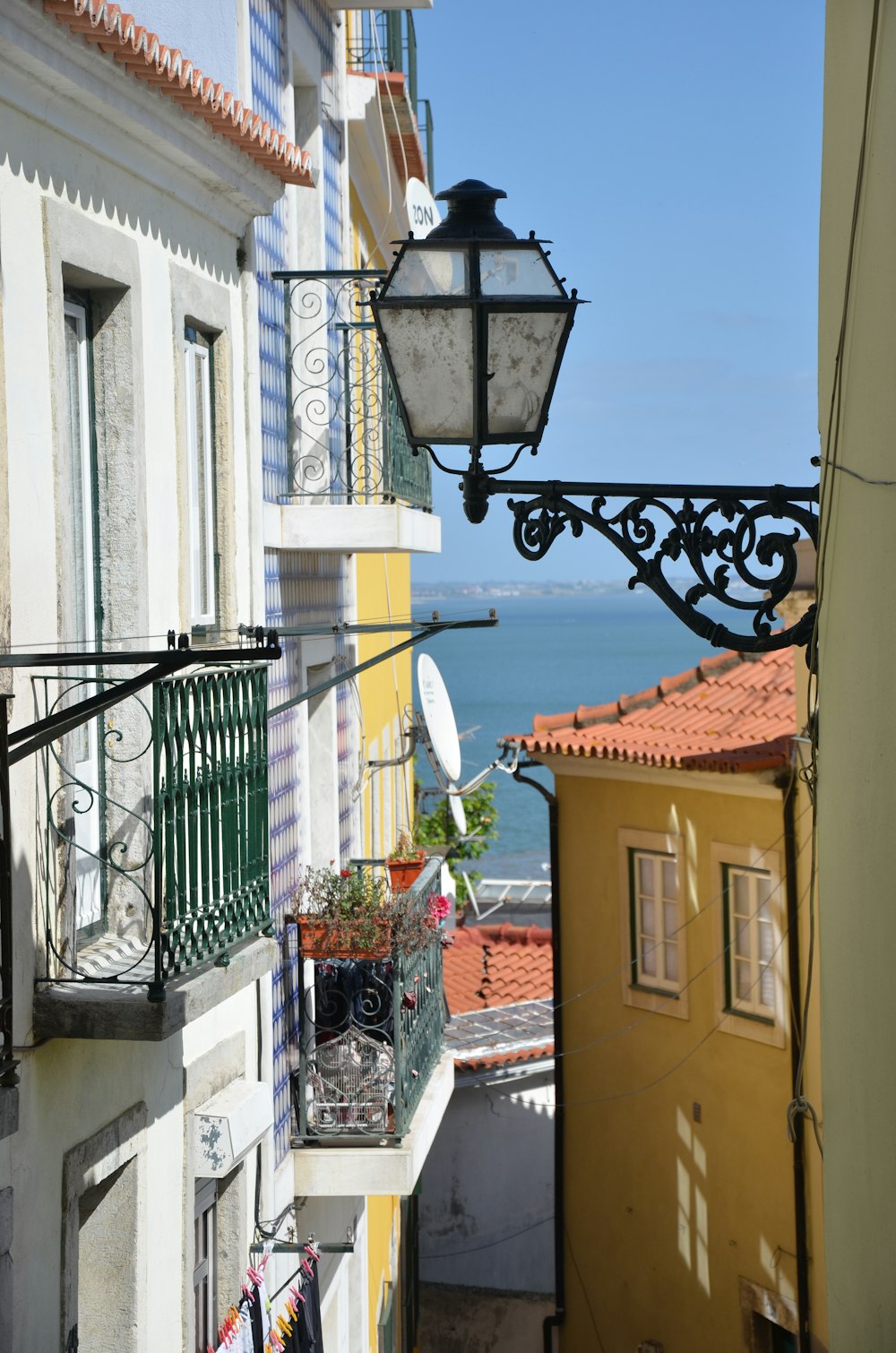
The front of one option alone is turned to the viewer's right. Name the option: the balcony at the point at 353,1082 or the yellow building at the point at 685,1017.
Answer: the balcony

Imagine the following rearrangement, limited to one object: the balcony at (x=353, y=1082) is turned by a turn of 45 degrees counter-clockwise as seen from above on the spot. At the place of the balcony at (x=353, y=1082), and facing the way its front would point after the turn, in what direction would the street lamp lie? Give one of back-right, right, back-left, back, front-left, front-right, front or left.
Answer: back-right

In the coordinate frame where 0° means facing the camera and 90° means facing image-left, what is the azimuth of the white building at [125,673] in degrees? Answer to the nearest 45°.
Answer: approximately 315°

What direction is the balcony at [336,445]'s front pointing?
to the viewer's right

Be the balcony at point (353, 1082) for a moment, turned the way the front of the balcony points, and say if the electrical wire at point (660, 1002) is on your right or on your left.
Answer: on your left

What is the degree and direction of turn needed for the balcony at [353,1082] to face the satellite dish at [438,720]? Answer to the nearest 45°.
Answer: approximately 90° to its left

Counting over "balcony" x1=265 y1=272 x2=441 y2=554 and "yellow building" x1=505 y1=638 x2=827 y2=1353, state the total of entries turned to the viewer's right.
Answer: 1

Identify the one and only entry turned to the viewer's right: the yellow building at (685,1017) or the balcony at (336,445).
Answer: the balcony

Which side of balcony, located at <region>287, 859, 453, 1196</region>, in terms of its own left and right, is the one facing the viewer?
right

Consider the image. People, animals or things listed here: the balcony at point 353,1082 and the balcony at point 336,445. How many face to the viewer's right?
2
